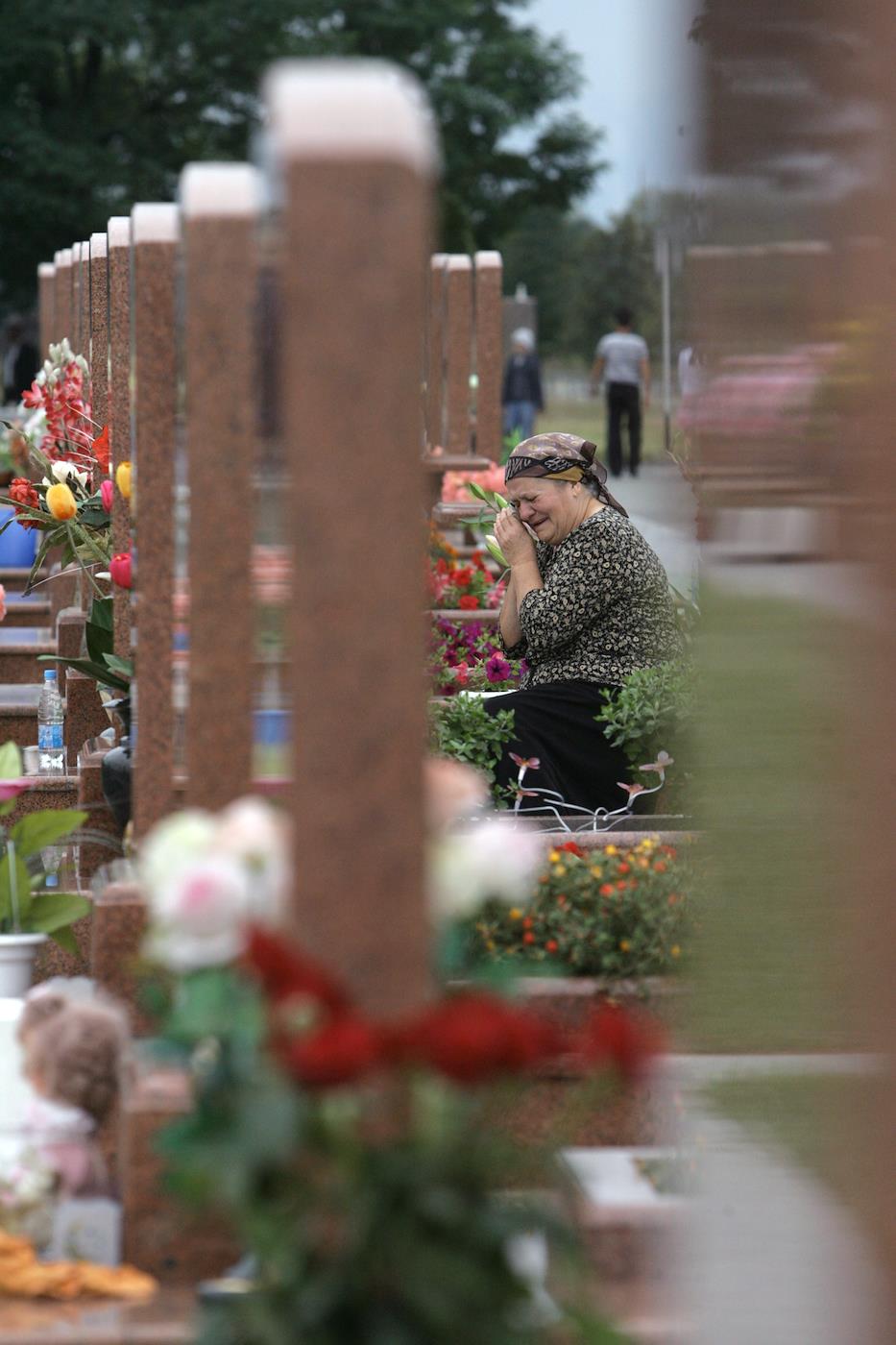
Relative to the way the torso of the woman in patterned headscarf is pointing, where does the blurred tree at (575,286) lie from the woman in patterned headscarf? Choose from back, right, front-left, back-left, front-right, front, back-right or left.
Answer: right

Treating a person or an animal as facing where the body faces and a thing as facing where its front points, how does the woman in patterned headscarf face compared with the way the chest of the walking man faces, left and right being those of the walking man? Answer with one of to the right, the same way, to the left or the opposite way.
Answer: to the left

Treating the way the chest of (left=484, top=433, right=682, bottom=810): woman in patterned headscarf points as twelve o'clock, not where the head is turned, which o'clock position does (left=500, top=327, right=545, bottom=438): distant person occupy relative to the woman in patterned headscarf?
The distant person is roughly at 3 o'clock from the woman in patterned headscarf.

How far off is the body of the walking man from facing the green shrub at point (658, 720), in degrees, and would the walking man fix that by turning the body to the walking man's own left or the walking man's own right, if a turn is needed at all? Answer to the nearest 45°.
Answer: approximately 180°

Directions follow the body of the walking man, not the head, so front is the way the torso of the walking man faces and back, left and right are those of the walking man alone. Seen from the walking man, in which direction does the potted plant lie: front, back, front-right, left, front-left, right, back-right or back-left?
back

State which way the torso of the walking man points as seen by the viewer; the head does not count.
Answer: away from the camera

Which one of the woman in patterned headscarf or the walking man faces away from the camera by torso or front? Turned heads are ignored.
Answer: the walking man

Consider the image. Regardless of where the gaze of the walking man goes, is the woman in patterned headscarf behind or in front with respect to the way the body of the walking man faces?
behind

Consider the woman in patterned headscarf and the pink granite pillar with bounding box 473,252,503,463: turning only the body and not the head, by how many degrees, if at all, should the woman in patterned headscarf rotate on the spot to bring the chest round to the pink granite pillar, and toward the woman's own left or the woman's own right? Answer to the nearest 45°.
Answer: approximately 90° to the woman's own right

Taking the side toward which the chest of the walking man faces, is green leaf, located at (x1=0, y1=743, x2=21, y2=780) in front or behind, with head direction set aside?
behind

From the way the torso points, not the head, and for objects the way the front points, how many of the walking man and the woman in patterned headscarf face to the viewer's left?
1

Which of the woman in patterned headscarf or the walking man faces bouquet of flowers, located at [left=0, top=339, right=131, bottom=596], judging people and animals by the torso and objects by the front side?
the woman in patterned headscarf

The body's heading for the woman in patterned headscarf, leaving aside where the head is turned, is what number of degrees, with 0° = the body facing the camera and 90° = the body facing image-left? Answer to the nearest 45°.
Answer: approximately 90°

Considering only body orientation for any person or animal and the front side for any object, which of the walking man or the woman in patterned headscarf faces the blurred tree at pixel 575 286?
the walking man

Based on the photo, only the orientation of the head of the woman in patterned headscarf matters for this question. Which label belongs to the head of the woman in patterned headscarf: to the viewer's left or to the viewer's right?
to the viewer's left
